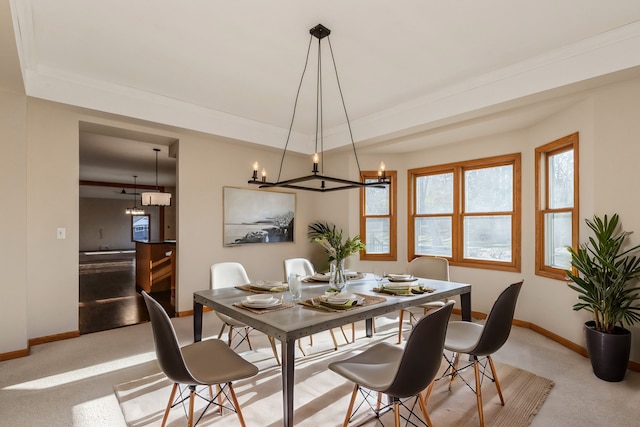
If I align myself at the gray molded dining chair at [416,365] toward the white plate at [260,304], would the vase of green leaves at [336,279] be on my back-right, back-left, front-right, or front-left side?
front-right

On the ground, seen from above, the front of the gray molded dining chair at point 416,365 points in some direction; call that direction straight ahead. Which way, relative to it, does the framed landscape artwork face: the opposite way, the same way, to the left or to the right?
the opposite way

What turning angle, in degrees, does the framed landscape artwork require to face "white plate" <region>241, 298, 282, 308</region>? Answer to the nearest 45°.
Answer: approximately 45° to its right

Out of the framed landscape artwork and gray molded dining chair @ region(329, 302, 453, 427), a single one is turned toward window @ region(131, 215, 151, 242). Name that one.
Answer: the gray molded dining chair

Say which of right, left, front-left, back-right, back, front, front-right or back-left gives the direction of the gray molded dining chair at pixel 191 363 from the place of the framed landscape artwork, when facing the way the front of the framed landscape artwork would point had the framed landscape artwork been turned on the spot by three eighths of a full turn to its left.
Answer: back

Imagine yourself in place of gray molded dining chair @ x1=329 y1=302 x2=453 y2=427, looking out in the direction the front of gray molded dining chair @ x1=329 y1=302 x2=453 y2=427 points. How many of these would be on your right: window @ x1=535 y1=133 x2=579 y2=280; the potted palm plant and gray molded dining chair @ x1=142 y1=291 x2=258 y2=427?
2

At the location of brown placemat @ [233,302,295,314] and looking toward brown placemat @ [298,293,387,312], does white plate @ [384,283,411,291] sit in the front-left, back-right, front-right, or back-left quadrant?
front-left

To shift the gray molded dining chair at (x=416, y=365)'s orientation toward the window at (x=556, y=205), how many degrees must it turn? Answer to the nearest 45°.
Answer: approximately 90° to its right

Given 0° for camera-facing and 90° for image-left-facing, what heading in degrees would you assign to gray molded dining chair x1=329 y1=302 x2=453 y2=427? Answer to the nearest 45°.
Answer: approximately 135°

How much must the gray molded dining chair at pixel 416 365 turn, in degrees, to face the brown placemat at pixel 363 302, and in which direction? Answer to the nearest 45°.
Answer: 0° — it already faces it

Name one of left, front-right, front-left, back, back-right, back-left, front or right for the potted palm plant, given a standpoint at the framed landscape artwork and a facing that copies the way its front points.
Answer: front

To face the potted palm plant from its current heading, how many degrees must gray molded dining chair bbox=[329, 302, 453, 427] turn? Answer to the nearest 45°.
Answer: approximately 90° to its right

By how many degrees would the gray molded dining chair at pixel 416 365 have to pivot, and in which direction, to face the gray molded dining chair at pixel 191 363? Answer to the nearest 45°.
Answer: approximately 45° to its left

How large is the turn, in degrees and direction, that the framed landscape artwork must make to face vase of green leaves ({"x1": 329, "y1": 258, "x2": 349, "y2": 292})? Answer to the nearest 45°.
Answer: approximately 45° to its right

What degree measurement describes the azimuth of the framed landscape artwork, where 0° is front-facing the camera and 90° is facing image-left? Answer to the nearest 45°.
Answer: approximately 315°

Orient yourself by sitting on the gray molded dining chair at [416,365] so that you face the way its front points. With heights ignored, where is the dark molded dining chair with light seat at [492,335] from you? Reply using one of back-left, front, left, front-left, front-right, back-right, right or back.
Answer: right

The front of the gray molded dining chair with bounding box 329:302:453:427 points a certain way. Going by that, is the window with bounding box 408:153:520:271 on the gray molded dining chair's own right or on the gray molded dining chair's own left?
on the gray molded dining chair's own right

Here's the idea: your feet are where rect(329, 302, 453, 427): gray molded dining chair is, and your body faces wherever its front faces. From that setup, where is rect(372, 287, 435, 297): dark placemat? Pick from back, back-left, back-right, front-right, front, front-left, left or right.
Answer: front-right

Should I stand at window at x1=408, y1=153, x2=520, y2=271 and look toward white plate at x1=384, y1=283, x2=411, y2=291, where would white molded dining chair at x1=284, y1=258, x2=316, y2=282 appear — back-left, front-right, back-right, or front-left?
front-right

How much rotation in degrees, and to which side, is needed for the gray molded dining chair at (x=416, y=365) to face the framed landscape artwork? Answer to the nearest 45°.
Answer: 0° — it already faces it
